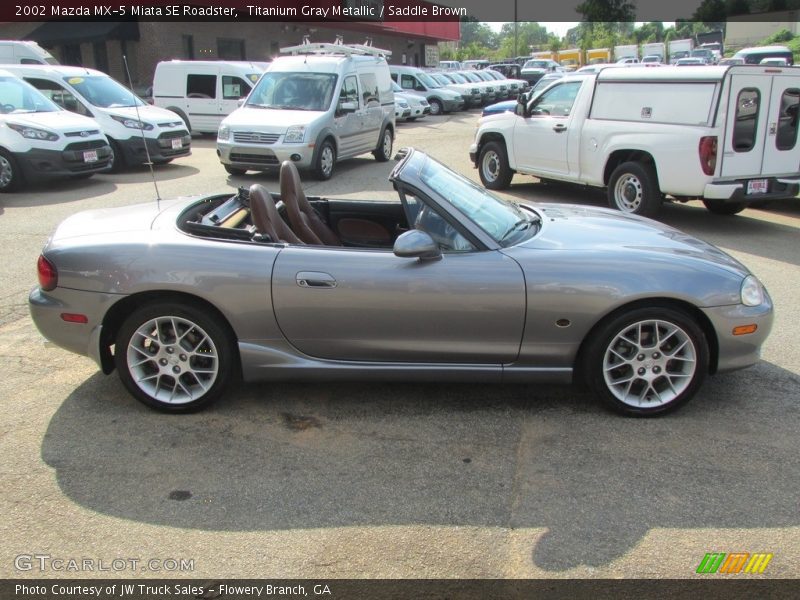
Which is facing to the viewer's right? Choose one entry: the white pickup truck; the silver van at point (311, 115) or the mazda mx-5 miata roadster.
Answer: the mazda mx-5 miata roadster

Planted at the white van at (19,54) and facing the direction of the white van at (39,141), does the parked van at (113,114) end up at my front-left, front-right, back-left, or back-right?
front-left

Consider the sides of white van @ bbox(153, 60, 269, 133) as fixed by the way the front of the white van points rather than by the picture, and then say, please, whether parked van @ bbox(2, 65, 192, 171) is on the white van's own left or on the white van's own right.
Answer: on the white van's own right

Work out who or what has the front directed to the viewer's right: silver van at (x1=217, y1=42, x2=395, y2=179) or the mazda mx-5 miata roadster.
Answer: the mazda mx-5 miata roadster

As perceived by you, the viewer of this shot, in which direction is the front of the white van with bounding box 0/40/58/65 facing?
facing the viewer and to the right of the viewer

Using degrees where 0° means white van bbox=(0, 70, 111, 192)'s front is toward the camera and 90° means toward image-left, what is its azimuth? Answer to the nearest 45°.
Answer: approximately 315°

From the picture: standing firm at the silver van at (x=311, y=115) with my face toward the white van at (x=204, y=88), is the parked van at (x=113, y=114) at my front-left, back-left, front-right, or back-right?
front-left

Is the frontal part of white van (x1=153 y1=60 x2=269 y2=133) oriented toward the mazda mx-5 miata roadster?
no

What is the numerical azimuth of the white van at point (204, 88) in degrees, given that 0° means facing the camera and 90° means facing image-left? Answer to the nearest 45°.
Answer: approximately 270°

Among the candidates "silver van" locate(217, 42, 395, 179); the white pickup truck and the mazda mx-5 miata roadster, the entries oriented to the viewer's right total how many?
1

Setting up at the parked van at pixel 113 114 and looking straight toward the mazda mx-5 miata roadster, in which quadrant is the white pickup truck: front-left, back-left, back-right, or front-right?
front-left

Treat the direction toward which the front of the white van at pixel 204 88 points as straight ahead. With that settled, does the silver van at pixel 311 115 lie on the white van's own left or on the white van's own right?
on the white van's own right

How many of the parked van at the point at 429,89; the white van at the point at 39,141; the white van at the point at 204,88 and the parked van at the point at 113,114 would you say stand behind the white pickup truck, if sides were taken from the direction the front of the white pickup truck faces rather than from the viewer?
0

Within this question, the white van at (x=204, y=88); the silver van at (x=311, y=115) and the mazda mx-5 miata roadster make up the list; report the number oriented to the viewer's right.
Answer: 2

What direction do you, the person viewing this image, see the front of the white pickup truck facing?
facing away from the viewer and to the left of the viewer

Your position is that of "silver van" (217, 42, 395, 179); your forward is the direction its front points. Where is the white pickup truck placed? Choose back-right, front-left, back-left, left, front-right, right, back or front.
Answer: left
